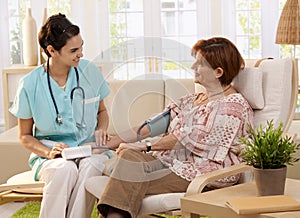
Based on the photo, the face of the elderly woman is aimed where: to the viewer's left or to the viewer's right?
to the viewer's left

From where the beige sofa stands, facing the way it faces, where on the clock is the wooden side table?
The wooden side table is roughly at 11 o'clock from the beige sofa.

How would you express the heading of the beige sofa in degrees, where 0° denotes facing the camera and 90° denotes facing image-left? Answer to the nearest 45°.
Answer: approximately 0°

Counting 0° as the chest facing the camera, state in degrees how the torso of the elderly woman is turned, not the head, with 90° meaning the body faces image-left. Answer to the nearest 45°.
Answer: approximately 45°

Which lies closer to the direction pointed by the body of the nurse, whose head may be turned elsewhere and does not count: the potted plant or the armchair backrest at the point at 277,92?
the potted plant

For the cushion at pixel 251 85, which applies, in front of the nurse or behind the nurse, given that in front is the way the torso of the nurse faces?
in front

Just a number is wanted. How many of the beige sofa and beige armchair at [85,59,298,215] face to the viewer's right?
0
